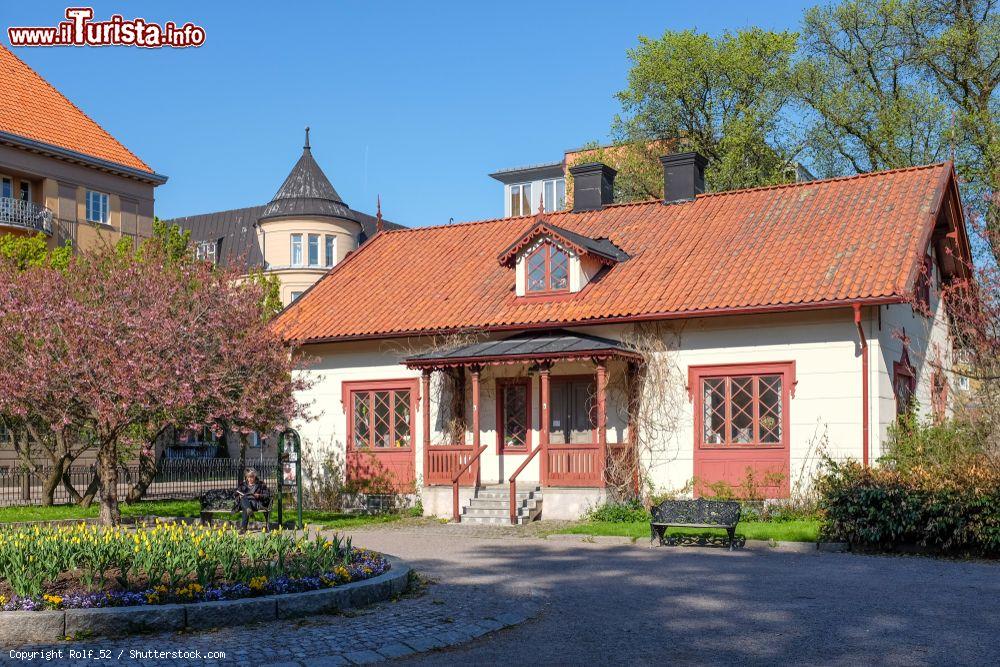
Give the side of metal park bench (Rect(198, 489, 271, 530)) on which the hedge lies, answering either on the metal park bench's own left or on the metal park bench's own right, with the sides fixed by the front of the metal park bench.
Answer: on the metal park bench's own left

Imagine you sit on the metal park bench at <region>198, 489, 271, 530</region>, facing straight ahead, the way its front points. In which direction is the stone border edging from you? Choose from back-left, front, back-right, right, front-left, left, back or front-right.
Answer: front

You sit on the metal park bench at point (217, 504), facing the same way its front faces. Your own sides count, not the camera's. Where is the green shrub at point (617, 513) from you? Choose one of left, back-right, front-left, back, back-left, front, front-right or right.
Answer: left

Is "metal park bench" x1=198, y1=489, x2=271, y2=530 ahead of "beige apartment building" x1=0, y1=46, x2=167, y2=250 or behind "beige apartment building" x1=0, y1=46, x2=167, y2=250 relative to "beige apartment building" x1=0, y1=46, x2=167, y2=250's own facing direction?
ahead

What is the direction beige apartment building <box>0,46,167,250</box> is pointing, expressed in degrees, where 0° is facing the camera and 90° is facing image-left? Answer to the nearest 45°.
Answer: approximately 315°

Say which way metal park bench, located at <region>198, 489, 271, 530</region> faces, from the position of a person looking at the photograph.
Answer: facing the viewer

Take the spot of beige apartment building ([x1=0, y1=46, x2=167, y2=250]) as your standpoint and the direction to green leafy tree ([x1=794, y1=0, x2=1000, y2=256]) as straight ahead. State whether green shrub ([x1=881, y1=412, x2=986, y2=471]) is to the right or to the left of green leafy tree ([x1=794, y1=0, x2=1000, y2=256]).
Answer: right

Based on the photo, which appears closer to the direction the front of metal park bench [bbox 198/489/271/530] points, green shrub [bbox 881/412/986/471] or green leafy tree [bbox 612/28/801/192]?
the green shrub

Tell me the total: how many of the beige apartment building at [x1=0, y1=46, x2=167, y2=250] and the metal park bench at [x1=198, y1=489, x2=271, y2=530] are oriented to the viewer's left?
0

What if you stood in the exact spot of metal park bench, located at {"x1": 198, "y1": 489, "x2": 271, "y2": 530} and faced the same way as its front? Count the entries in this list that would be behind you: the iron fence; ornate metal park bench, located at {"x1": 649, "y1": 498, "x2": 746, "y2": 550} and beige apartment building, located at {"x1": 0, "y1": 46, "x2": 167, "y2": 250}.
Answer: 2
